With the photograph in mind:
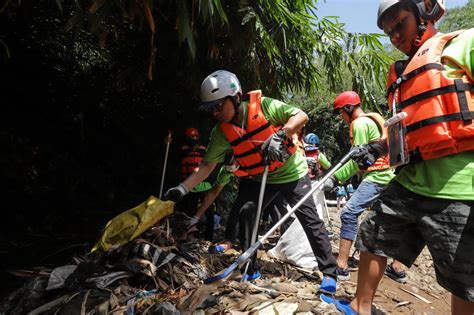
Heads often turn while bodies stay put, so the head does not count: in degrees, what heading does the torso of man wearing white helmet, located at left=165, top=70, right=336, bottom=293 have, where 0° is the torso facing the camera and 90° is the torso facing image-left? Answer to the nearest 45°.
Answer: approximately 45°

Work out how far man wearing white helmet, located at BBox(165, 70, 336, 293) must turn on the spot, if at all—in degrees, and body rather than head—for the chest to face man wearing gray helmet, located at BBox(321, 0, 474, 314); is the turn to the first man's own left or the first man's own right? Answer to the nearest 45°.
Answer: approximately 90° to the first man's own left

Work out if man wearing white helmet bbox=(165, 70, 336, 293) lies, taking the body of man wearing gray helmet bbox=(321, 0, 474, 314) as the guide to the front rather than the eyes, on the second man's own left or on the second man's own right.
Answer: on the second man's own right

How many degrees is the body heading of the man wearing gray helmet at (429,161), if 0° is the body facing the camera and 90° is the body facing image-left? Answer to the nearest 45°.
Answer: approximately 45°

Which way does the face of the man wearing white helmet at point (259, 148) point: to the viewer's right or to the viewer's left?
to the viewer's left
